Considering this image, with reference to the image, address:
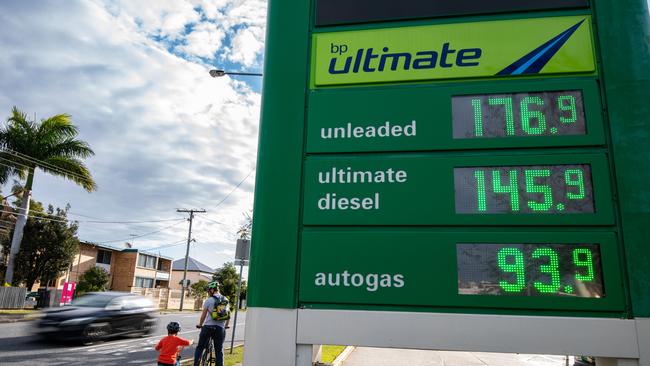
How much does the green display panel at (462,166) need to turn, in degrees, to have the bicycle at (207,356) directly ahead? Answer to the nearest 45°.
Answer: approximately 135° to its right

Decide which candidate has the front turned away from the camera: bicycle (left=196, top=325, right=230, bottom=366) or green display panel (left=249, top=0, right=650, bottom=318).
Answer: the bicycle

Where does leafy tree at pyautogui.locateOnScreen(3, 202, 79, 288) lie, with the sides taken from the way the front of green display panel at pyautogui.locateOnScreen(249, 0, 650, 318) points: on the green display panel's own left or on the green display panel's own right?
on the green display panel's own right

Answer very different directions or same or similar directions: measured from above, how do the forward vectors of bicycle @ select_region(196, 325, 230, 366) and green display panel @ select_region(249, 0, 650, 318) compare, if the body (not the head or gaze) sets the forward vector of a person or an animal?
very different directions

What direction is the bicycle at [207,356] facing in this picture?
away from the camera

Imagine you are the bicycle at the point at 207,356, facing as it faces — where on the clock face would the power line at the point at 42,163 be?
The power line is roughly at 11 o'clock from the bicycle.

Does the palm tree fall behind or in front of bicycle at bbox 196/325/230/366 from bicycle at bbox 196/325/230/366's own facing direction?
in front

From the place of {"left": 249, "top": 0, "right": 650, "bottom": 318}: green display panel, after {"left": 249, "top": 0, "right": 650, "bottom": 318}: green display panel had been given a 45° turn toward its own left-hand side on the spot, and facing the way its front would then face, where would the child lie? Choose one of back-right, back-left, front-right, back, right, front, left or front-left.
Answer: back

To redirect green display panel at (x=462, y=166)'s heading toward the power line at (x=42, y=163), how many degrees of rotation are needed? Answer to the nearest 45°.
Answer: approximately 135° to its right

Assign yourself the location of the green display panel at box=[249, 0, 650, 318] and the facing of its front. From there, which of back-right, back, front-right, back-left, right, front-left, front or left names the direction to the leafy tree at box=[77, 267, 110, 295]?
back-right

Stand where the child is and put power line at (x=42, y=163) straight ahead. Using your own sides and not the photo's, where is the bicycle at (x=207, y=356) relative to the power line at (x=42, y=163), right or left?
right

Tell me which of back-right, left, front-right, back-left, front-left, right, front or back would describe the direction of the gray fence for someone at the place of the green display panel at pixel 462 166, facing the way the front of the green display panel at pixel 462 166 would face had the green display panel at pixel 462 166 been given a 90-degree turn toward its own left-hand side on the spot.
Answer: back-left

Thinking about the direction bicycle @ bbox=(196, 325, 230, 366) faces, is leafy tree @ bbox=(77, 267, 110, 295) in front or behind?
in front

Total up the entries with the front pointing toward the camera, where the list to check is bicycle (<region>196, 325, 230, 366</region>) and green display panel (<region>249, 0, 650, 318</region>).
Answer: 1

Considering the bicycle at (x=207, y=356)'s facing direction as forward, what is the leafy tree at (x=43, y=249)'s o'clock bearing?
The leafy tree is roughly at 11 o'clock from the bicycle.

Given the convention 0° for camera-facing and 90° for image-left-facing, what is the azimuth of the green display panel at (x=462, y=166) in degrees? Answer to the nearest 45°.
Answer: approximately 0°

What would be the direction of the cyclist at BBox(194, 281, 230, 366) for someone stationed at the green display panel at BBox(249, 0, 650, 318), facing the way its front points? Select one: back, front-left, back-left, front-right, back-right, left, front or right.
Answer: back-right
